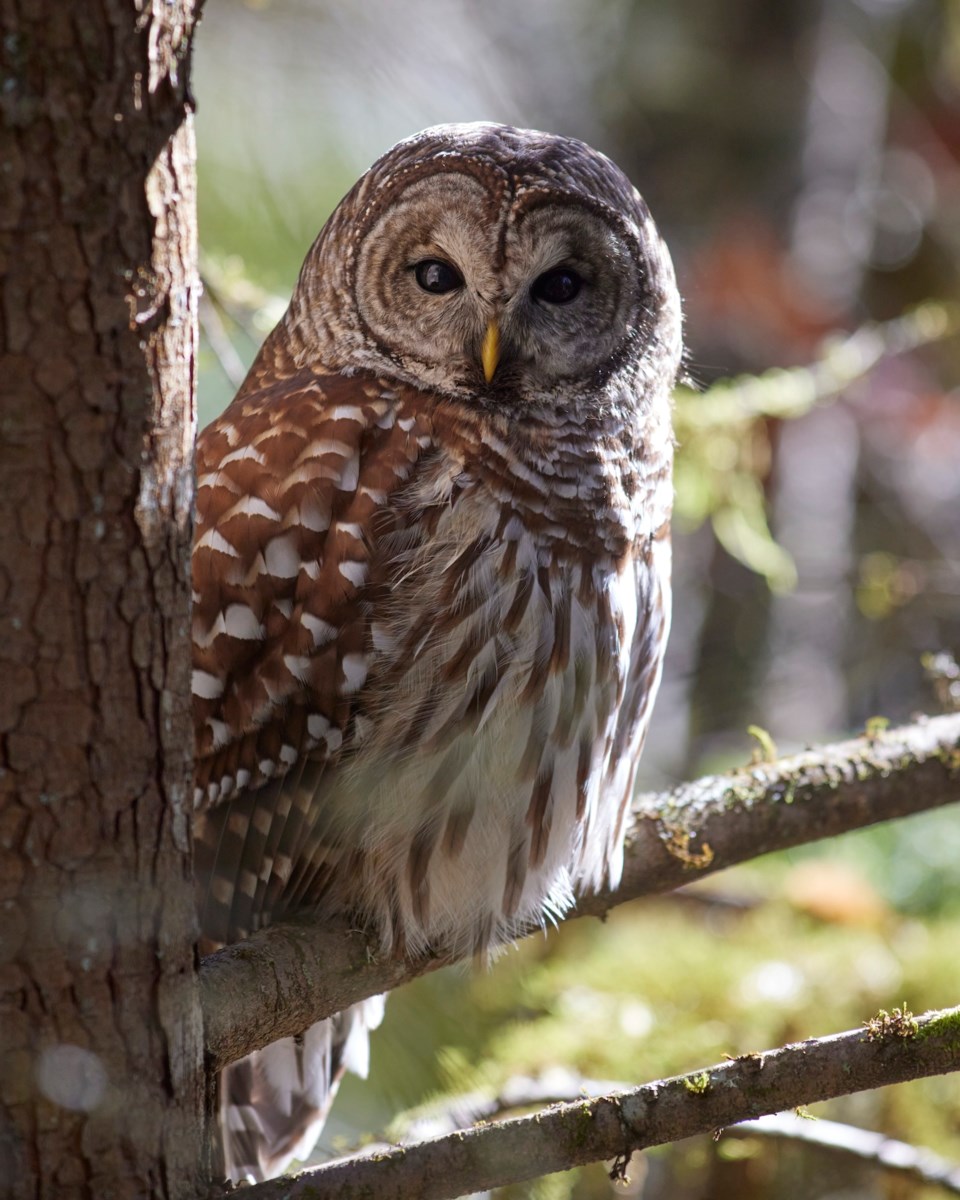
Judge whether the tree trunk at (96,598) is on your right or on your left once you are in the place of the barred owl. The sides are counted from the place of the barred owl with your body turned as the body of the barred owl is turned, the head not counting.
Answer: on your right
